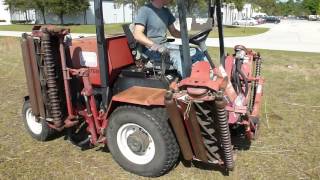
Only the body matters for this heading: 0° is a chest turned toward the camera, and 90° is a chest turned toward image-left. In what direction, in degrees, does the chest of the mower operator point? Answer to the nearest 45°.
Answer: approximately 315°

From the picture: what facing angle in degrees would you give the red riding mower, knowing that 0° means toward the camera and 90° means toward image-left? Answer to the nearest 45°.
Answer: approximately 315°
